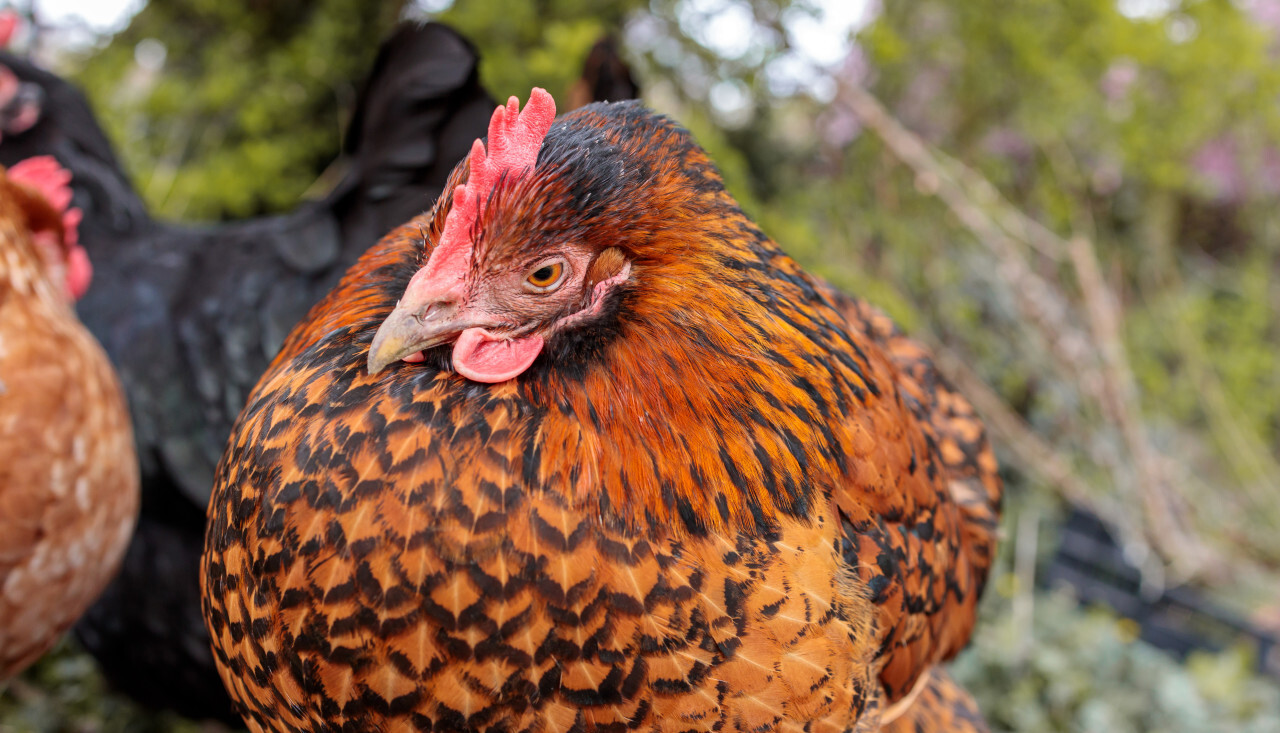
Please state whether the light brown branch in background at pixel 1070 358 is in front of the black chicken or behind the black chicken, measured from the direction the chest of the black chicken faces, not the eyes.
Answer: behind

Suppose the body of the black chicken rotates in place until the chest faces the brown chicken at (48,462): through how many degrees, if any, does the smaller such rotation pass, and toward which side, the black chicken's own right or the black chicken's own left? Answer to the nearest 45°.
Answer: approximately 90° to the black chicken's own left

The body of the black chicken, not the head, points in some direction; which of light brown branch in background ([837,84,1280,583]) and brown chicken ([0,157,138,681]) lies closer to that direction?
the brown chicken

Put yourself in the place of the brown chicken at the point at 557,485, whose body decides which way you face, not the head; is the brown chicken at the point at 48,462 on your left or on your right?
on your right

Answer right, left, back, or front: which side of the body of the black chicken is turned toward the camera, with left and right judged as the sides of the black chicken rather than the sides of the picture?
left

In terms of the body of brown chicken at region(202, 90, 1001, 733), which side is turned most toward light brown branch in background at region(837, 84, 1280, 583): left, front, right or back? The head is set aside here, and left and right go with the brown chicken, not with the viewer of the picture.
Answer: back

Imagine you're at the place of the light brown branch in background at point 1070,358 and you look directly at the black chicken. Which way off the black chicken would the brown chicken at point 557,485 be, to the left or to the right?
left

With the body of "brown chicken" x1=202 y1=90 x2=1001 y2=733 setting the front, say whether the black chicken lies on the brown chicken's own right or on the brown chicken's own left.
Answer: on the brown chicken's own right

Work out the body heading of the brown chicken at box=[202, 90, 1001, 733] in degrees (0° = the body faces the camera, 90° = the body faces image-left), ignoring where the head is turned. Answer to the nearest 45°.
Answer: approximately 45°

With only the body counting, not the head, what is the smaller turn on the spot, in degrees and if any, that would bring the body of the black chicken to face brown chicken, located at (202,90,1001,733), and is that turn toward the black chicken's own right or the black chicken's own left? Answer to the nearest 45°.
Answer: approximately 90° to the black chicken's own left
